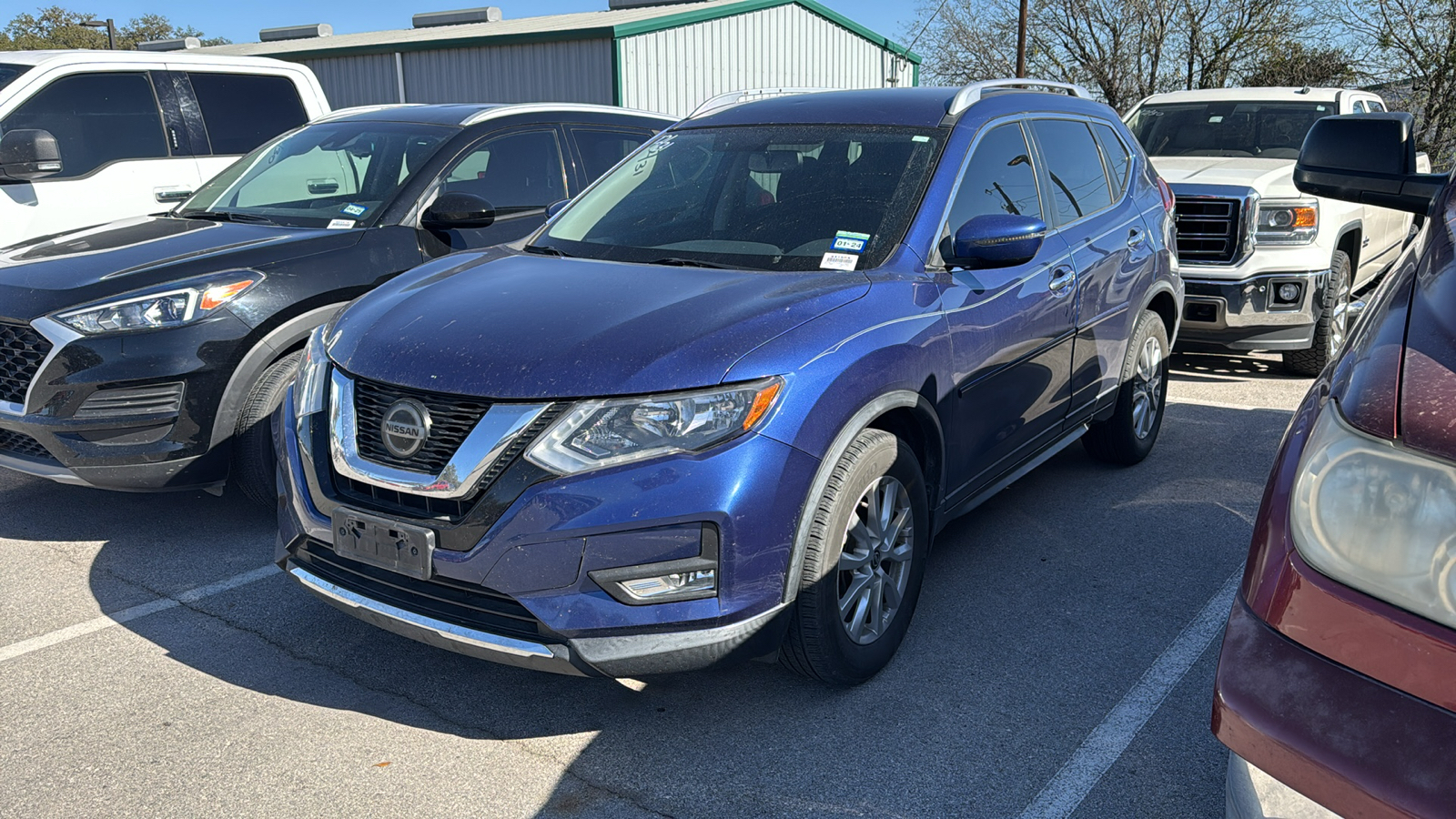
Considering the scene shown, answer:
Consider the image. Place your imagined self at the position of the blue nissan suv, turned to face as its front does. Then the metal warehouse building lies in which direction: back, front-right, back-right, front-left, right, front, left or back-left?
back-right

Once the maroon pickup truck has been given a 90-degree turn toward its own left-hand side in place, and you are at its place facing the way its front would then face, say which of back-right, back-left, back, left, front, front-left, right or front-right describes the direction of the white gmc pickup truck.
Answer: left

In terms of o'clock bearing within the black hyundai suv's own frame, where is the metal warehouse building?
The metal warehouse building is roughly at 5 o'clock from the black hyundai suv.

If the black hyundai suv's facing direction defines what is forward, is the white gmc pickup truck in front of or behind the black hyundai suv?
behind

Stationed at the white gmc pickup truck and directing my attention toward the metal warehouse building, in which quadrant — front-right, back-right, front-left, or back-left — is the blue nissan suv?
back-left

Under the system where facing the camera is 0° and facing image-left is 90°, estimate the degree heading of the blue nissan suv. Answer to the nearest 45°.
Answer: approximately 45°

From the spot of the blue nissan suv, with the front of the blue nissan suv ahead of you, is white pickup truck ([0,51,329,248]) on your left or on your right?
on your right
